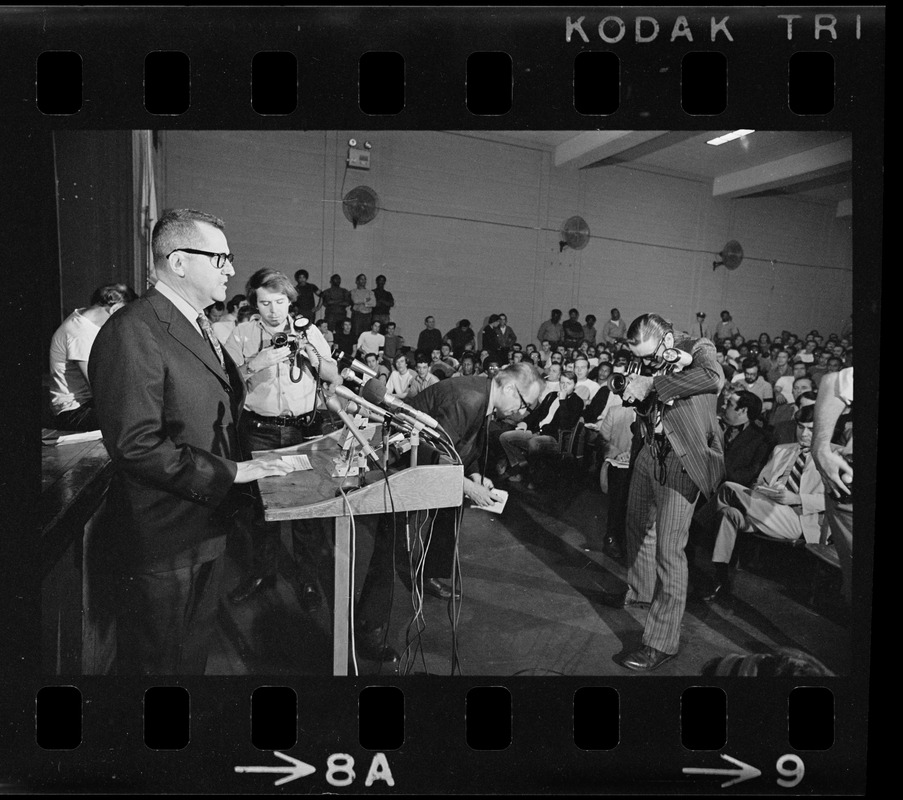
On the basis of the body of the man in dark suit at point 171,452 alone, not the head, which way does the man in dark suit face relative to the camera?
to the viewer's right

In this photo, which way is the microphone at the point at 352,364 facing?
to the viewer's left

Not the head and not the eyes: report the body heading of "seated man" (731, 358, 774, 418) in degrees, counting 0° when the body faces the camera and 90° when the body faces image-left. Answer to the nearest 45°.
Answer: approximately 45°

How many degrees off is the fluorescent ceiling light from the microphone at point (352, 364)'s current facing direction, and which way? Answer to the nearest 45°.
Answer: approximately 180°

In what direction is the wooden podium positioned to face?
to the viewer's right

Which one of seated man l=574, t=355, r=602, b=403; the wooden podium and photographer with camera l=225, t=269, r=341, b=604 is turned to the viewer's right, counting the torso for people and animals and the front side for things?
the wooden podium

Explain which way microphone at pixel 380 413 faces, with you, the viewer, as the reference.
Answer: facing to the left of the viewer
